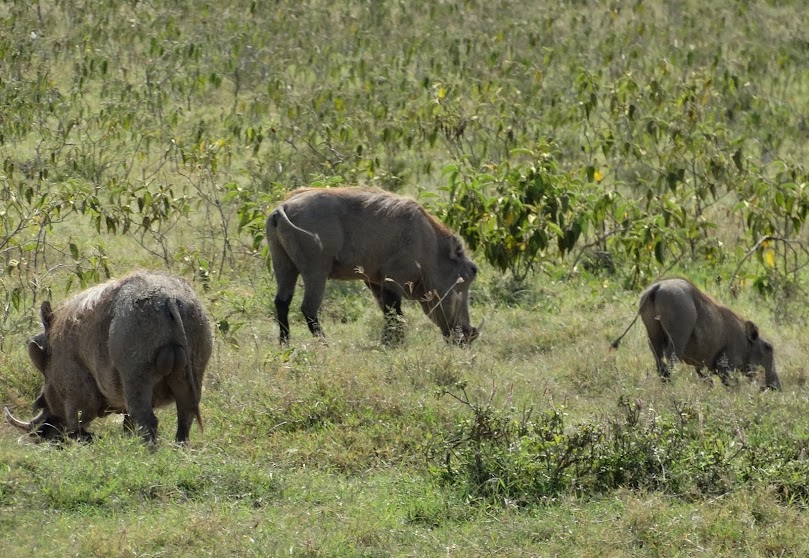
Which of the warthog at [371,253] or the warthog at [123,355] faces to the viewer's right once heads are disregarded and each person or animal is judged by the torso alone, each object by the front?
the warthog at [371,253]

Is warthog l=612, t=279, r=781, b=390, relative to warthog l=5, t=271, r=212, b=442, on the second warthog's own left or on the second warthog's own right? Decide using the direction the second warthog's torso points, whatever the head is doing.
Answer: on the second warthog's own right

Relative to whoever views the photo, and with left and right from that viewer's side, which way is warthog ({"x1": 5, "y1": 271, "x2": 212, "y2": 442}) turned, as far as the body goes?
facing away from the viewer and to the left of the viewer

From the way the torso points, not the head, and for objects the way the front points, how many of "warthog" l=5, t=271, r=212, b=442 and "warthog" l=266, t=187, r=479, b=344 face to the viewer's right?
1

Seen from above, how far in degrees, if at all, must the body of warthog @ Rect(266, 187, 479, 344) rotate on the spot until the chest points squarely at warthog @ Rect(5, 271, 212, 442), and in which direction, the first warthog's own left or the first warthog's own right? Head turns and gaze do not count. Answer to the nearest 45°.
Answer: approximately 90° to the first warthog's own right

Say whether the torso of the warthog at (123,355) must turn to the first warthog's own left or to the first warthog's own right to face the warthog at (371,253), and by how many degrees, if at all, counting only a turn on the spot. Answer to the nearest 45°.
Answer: approximately 90° to the first warthog's own right

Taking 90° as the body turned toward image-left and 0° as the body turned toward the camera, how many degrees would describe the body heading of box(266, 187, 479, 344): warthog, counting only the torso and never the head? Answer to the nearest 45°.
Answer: approximately 270°

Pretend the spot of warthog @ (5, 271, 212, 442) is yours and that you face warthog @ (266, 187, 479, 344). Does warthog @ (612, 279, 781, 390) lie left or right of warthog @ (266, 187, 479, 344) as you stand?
right

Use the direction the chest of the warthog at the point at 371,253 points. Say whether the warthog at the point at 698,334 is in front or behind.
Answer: in front
